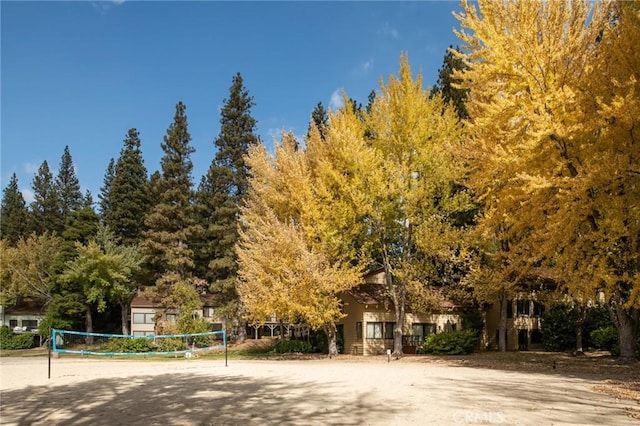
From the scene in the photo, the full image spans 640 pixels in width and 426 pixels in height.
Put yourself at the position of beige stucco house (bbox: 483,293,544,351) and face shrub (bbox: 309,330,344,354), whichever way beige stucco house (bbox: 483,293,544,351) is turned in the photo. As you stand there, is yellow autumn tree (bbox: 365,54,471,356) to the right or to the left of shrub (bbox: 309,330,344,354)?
left

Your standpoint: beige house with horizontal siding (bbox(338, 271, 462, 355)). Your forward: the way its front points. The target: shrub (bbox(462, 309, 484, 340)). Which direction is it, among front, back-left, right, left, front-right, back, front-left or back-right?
left

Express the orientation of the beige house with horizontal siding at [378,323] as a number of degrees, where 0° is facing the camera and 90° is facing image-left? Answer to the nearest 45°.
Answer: approximately 0°

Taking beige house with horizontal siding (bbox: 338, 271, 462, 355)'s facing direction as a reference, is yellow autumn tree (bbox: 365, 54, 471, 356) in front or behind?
in front

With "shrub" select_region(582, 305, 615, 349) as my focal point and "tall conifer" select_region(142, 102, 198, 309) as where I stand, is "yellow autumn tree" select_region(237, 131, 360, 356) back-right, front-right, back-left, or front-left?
front-right

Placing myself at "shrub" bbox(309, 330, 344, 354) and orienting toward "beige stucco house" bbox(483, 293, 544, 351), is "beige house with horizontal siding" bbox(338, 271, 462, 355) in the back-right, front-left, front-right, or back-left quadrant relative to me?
front-right

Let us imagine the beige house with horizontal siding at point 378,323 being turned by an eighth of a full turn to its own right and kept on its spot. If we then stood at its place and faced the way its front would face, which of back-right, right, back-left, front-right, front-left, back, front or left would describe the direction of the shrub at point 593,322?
back-left

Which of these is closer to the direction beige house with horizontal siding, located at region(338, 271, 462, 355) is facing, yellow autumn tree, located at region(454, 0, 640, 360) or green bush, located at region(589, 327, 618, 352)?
the yellow autumn tree

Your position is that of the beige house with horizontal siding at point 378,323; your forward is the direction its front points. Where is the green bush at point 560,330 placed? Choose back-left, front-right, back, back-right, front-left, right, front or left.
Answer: left

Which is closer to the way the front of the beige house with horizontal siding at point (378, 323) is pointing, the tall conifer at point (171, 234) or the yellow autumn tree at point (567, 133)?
the yellow autumn tree

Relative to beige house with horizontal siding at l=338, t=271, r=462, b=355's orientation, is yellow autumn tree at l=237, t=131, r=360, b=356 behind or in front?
in front
